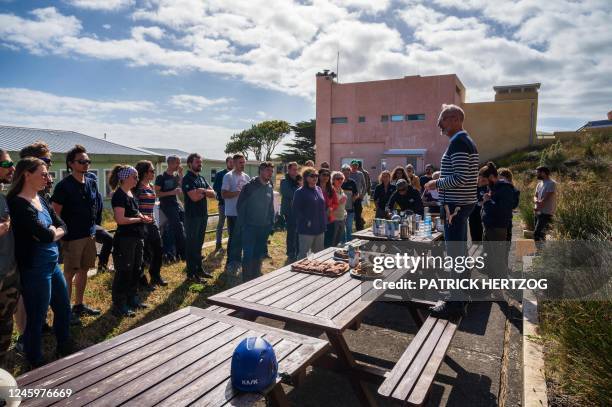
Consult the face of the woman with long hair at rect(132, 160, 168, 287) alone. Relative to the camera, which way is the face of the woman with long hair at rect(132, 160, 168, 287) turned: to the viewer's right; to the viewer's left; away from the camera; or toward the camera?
to the viewer's right

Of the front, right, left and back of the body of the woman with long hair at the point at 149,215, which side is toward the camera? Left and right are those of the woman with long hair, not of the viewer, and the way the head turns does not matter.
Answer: right

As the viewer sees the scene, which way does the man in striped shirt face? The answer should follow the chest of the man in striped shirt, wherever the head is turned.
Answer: to the viewer's left

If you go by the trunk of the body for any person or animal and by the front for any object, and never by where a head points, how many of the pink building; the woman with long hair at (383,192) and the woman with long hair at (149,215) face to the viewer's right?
1

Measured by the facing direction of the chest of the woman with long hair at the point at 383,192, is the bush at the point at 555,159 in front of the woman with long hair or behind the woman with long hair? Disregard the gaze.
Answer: behind

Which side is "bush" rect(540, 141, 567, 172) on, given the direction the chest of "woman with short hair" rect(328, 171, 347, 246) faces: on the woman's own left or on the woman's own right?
on the woman's own left

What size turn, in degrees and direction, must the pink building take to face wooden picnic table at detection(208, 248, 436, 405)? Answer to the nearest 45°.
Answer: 0° — it already faces it

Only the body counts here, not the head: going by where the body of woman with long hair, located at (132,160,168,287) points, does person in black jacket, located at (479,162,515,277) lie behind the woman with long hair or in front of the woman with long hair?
in front

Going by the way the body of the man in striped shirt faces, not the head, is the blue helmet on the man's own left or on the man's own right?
on the man's own left

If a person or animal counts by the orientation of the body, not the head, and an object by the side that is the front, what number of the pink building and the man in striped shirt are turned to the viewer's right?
0

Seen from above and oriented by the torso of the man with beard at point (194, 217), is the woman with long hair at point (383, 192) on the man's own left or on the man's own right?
on the man's own left

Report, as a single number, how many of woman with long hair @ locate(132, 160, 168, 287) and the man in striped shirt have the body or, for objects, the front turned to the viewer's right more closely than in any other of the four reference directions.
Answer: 1

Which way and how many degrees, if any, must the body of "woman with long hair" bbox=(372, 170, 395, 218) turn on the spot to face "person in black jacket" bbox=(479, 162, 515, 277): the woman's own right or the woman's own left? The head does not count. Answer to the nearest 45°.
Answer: approximately 45° to the woman's own left

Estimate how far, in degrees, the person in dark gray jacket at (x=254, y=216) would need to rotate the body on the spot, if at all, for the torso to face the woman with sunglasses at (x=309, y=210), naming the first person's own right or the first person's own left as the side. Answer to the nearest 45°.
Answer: approximately 45° to the first person's own left
